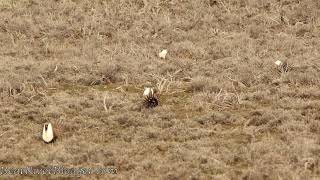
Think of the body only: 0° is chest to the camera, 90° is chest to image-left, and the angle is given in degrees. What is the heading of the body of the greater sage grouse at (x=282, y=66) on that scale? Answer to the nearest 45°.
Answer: approximately 90°

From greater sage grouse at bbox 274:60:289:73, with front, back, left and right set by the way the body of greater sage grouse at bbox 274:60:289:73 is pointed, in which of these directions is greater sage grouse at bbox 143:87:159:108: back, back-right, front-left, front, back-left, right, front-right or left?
front-left
